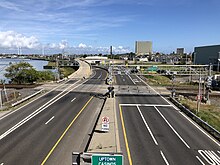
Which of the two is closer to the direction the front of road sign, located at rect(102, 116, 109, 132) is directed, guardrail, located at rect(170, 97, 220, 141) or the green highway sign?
the green highway sign

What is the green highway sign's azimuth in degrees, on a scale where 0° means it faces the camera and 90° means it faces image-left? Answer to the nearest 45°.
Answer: approximately 0°

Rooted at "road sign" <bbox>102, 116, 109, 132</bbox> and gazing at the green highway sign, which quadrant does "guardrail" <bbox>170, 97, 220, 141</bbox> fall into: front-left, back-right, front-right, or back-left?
back-left

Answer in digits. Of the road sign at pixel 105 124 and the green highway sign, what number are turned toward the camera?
2

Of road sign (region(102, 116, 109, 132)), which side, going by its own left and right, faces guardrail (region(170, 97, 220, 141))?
left

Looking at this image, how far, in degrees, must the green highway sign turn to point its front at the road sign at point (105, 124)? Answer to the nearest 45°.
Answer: approximately 180°

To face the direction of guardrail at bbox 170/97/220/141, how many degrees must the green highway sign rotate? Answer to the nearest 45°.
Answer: approximately 135° to its left

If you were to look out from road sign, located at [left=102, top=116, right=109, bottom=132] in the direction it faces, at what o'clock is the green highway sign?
The green highway sign is roughly at 12 o'clock from the road sign.

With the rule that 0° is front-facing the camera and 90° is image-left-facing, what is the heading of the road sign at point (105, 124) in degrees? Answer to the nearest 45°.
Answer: approximately 0°
